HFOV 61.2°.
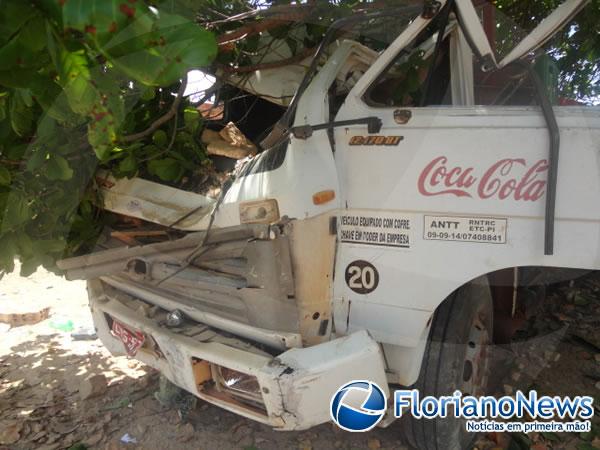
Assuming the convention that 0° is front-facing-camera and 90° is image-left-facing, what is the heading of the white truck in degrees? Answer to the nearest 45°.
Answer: approximately 45°
